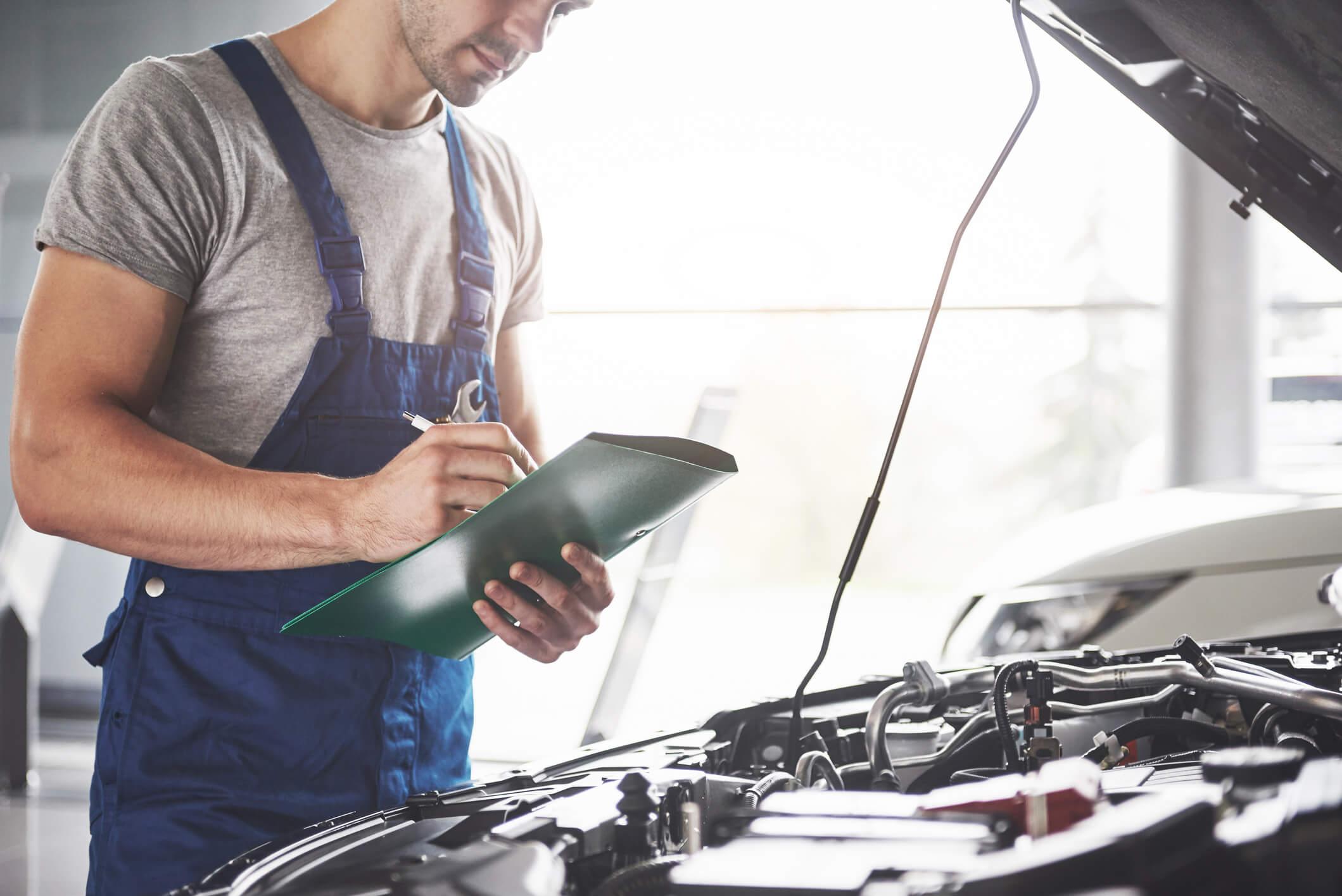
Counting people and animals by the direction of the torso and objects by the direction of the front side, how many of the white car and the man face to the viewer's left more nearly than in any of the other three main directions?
1

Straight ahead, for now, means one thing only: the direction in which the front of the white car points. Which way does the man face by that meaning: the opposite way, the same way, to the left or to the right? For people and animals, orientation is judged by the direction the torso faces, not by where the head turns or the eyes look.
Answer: the opposite way

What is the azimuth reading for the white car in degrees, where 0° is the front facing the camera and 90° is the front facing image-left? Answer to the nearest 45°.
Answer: approximately 90°

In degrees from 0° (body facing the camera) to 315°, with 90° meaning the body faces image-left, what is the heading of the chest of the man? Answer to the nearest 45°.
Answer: approximately 315°
